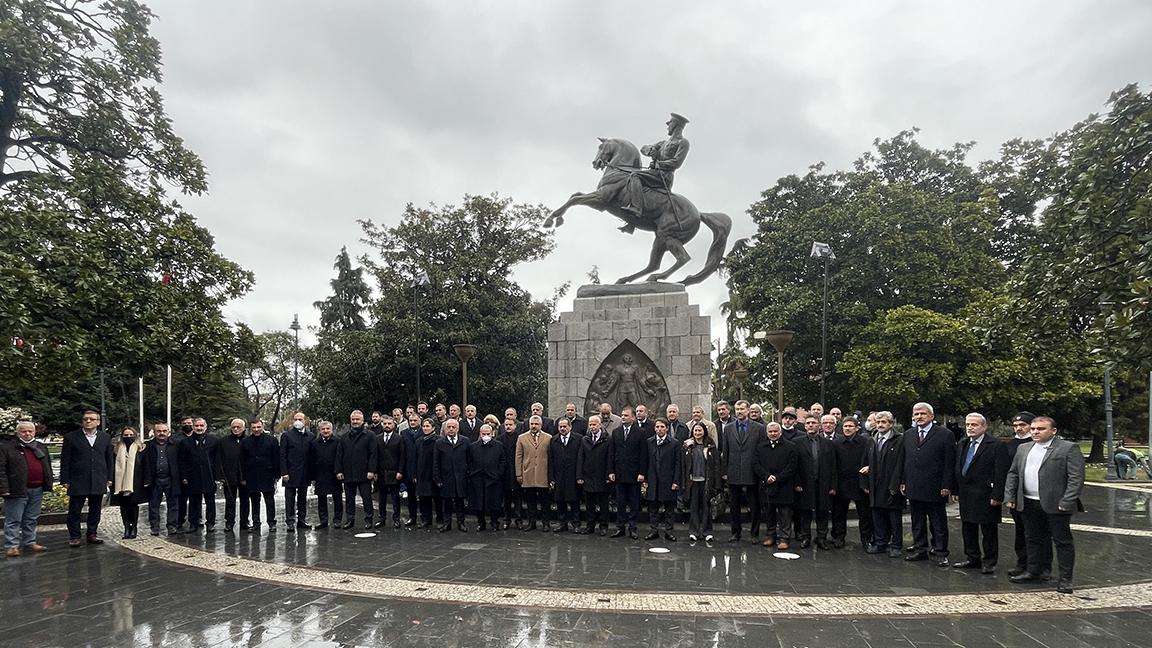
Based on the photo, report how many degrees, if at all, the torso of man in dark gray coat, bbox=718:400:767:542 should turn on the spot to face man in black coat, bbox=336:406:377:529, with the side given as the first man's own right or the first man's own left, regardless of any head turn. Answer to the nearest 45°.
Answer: approximately 90° to the first man's own right

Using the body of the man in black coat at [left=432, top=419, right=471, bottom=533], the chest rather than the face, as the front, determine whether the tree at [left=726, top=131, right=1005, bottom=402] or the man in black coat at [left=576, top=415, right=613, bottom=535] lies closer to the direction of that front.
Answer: the man in black coat

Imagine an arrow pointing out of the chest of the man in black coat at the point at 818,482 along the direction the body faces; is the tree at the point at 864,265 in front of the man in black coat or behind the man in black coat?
behind

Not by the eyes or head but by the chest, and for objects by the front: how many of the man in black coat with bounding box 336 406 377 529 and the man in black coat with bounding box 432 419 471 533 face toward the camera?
2

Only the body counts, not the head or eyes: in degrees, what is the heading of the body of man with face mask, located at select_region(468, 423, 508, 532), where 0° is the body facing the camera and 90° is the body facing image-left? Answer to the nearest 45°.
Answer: approximately 0°

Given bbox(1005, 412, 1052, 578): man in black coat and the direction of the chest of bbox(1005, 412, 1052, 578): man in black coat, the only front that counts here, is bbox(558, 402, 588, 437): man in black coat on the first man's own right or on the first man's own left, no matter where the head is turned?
on the first man's own right

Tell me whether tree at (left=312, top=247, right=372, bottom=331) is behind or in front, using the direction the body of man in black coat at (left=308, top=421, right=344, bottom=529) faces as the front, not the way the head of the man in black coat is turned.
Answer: behind

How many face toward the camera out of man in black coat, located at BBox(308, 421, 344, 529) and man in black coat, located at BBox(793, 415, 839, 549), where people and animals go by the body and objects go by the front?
2

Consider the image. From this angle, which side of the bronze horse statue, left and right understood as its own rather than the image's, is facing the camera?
left
